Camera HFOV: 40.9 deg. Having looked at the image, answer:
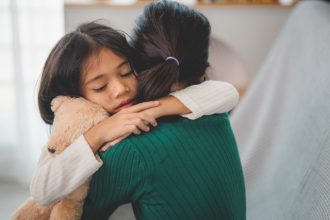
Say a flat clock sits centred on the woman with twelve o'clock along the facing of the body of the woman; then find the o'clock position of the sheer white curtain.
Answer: The sheer white curtain is roughly at 11 o'clock from the woman.

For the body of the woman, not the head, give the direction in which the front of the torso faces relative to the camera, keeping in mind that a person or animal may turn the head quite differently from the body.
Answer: away from the camera
